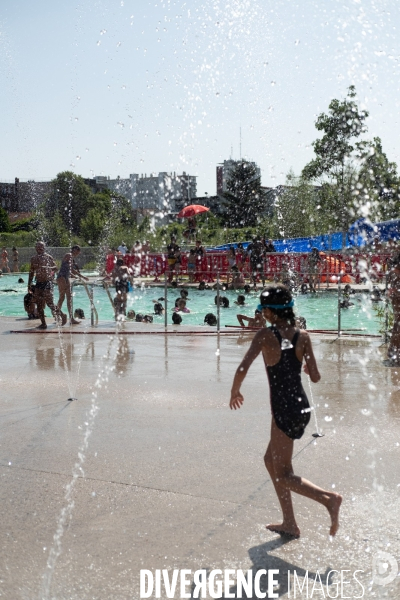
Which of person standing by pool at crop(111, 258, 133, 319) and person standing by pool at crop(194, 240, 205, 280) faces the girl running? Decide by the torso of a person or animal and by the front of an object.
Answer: person standing by pool at crop(194, 240, 205, 280)

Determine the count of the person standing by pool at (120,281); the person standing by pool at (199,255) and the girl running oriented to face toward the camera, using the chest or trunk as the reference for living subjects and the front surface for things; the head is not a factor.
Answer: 1

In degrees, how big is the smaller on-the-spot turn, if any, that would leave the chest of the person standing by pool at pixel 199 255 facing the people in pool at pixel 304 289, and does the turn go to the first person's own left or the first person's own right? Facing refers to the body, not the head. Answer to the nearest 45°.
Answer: approximately 45° to the first person's own left

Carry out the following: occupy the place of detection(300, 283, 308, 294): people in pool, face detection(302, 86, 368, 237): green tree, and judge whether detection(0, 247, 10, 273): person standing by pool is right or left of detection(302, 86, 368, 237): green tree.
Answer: left

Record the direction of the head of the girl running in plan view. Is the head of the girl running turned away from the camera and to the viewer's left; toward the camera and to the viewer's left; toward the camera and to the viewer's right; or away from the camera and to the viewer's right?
away from the camera and to the viewer's left

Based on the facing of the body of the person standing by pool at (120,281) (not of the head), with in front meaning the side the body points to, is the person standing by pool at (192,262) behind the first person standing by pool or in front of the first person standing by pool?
in front

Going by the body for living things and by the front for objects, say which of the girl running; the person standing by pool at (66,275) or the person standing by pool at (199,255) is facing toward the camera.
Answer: the person standing by pool at (199,255)

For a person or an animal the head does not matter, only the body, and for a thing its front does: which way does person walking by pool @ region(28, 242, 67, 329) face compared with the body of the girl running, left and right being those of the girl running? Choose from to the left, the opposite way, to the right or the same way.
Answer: to the left

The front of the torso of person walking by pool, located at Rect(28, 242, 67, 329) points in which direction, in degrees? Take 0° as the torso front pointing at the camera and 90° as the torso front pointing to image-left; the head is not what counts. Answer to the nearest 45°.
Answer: approximately 45°

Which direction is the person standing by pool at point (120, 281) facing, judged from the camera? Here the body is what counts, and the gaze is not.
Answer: away from the camera

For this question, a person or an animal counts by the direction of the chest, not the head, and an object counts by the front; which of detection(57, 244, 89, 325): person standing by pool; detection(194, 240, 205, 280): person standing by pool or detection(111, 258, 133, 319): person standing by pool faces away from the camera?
detection(111, 258, 133, 319): person standing by pool
